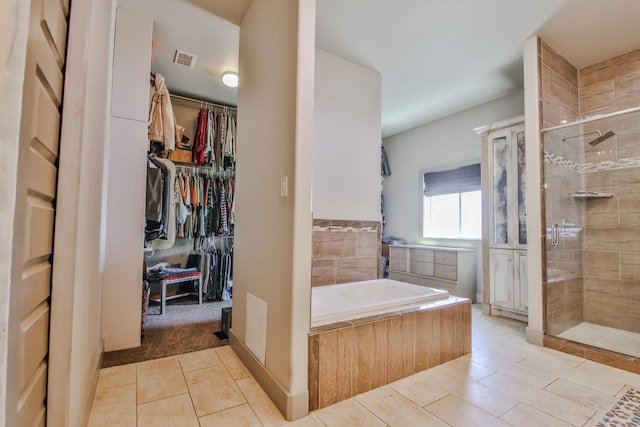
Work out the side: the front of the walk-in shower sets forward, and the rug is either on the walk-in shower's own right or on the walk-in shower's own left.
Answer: on the walk-in shower's own left

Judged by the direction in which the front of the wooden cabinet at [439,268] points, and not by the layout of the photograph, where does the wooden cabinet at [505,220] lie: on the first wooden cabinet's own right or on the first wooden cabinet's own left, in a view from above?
on the first wooden cabinet's own left

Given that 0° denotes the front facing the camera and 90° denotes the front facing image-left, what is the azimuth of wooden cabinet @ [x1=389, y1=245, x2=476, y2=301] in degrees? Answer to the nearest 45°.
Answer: approximately 45°

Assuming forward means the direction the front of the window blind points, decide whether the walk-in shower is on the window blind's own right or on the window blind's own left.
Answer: on the window blind's own left

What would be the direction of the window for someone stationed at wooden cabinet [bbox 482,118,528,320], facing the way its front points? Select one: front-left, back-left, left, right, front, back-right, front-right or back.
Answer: right

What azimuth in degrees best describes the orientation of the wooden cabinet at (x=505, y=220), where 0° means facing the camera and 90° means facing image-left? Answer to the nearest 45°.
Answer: approximately 45°

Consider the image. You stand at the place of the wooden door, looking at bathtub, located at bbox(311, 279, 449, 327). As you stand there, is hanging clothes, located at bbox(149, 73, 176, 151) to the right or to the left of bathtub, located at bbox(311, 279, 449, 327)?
left
